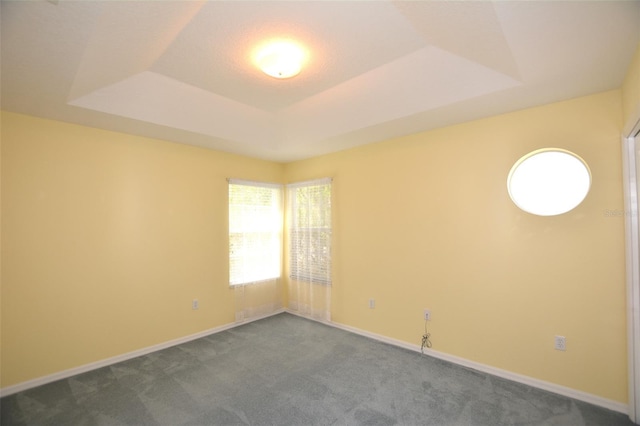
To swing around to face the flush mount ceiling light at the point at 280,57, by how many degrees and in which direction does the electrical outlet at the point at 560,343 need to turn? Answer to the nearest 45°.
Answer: approximately 45° to its right

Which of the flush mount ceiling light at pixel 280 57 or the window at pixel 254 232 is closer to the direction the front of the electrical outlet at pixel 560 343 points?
the flush mount ceiling light

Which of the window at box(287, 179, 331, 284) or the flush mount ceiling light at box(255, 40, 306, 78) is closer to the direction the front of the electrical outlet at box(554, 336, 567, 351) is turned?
the flush mount ceiling light

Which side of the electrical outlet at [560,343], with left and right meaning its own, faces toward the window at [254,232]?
right

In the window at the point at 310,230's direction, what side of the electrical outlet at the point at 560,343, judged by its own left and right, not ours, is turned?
right
